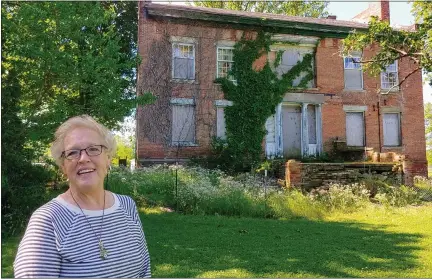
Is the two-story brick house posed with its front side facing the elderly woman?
yes

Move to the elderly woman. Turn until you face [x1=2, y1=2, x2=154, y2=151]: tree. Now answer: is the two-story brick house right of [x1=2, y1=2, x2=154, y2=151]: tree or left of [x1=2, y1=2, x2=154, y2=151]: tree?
right

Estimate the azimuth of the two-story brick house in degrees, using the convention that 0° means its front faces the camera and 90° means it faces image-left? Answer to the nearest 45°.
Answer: approximately 0°

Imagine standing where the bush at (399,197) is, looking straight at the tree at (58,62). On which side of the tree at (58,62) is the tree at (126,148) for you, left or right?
right

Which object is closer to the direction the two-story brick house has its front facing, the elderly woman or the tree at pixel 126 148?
the elderly woman

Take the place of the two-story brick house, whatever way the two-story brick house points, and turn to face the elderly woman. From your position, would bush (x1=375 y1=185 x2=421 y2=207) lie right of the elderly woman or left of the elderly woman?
left
